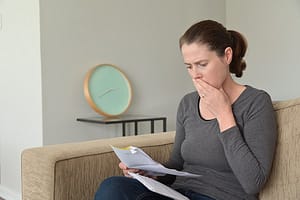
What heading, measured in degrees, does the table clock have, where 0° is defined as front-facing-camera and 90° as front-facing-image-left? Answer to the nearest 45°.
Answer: approximately 315°

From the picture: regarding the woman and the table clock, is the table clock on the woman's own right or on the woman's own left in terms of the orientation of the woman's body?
on the woman's own right

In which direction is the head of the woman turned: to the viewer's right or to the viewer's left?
to the viewer's left

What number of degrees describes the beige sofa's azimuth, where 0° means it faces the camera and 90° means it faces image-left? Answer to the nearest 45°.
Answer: approximately 45°

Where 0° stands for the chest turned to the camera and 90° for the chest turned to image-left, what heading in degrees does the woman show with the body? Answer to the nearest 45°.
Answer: approximately 45°
